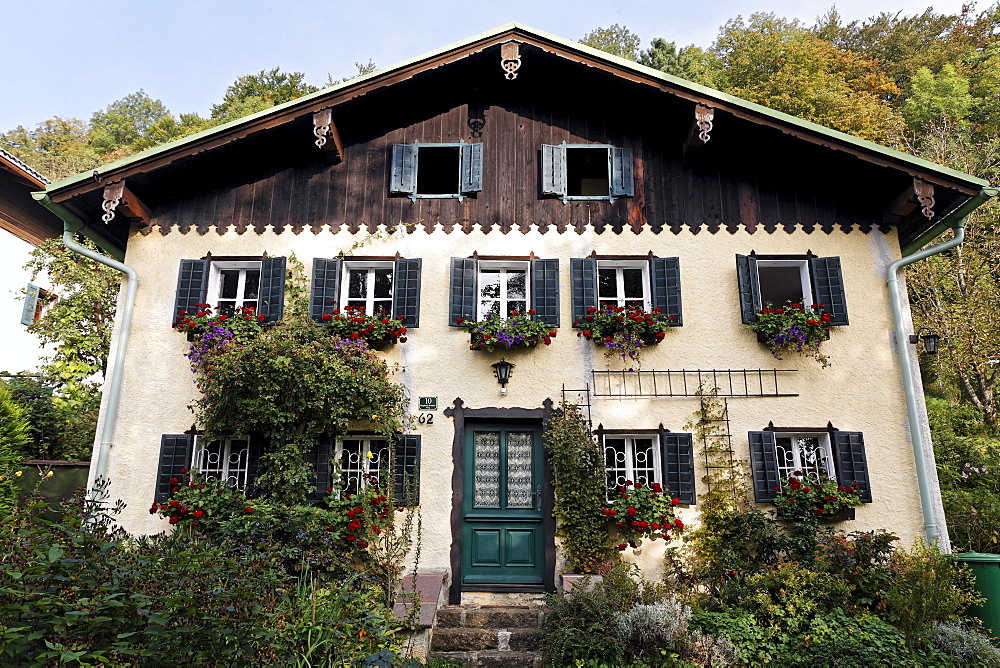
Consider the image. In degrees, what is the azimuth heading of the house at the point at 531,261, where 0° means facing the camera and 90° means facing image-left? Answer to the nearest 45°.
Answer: approximately 0°

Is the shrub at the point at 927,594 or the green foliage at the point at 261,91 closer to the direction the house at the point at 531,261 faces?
the shrub

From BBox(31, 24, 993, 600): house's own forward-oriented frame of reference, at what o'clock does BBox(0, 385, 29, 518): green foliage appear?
The green foliage is roughly at 3 o'clock from the house.

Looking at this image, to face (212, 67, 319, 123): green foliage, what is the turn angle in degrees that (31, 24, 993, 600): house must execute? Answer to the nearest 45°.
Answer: approximately 135° to its right
